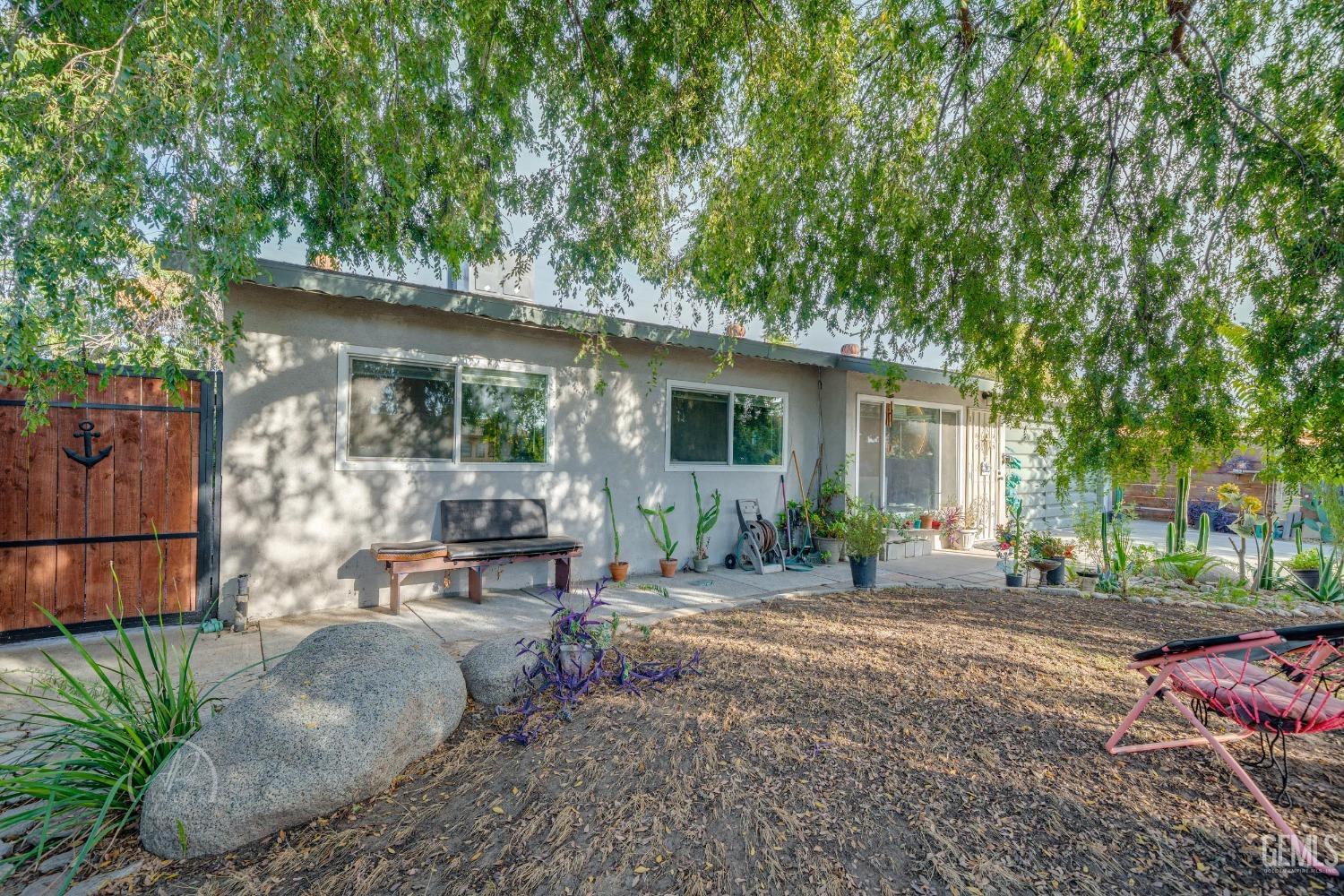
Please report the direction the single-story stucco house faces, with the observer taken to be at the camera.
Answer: facing the viewer and to the right of the viewer

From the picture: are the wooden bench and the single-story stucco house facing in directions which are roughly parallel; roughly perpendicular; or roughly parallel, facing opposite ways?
roughly parallel

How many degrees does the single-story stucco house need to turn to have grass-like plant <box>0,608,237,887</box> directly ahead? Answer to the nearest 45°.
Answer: approximately 45° to its right

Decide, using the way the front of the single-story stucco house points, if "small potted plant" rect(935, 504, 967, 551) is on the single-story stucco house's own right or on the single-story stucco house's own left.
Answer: on the single-story stucco house's own left

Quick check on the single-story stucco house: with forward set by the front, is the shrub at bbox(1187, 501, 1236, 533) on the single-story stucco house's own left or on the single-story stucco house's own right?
on the single-story stucco house's own left

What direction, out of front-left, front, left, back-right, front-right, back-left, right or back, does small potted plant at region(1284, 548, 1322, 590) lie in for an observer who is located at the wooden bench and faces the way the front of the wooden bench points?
front-left

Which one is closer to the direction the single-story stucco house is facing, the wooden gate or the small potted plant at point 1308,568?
the small potted plant

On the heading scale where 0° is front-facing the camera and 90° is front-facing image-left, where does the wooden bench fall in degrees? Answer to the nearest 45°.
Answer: approximately 315°

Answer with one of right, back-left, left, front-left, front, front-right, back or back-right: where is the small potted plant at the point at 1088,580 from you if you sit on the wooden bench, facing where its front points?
front-left

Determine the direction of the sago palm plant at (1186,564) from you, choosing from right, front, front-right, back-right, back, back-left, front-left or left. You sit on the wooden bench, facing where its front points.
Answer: front-left

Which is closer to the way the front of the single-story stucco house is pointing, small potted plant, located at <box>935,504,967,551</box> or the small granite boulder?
the small granite boulder
